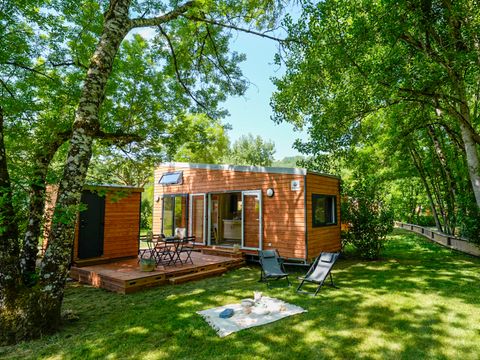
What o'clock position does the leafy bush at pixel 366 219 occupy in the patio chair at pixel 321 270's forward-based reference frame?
The leafy bush is roughly at 5 o'clock from the patio chair.

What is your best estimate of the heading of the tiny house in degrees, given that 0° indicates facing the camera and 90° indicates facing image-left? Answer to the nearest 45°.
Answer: approximately 45°

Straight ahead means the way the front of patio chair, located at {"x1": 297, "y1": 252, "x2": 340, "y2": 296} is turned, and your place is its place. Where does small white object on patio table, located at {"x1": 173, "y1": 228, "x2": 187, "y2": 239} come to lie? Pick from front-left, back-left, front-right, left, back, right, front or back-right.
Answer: right

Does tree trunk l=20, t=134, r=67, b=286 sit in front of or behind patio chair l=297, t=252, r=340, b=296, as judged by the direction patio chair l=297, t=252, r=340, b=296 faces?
in front

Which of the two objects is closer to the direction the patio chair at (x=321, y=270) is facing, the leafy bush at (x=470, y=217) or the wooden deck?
the wooden deck

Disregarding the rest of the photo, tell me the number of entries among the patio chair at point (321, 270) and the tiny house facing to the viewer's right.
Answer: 0

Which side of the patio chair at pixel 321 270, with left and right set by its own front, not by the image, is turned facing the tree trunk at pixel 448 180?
back

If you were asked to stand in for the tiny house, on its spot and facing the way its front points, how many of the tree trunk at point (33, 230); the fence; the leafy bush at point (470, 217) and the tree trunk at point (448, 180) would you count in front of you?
1

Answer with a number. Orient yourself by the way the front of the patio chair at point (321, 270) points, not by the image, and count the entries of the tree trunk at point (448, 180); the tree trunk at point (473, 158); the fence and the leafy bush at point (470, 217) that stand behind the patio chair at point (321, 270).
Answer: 4

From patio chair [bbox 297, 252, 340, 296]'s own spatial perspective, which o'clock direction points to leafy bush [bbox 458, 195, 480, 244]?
The leafy bush is roughly at 6 o'clock from the patio chair.

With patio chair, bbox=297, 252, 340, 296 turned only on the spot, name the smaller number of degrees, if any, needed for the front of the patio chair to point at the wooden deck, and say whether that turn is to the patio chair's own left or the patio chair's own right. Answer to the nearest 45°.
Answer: approximately 45° to the patio chair's own right

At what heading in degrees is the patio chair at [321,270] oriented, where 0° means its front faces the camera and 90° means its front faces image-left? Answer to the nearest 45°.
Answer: approximately 45°
